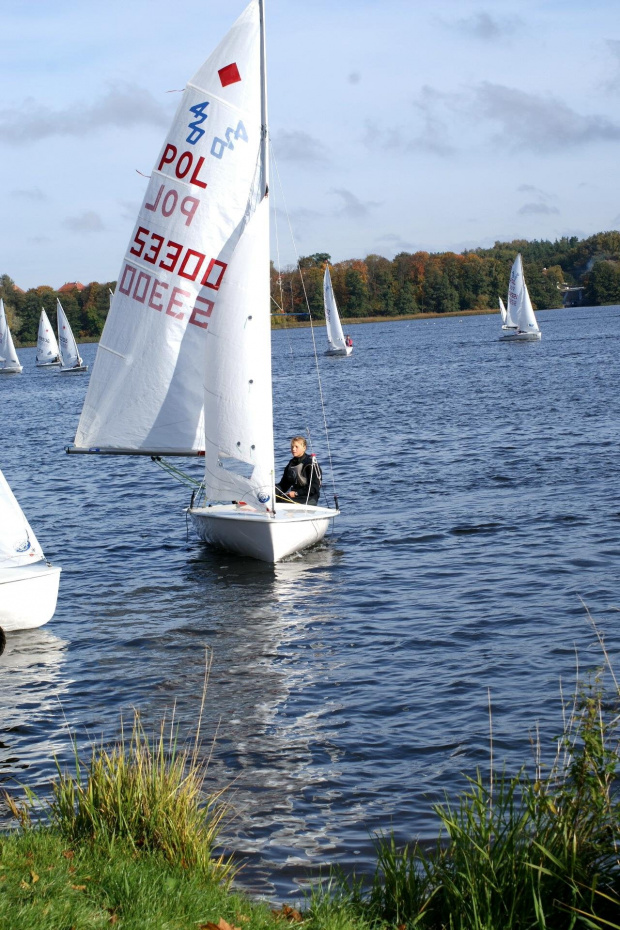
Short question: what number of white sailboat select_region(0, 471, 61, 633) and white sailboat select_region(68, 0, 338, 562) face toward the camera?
1

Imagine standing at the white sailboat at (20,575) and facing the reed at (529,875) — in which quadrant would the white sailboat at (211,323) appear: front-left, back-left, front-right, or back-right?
back-left

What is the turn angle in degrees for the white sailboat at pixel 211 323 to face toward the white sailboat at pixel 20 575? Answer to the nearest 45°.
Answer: approximately 45° to its right

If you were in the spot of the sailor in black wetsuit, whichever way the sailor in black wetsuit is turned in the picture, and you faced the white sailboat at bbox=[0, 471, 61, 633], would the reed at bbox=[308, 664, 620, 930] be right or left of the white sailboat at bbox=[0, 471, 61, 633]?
left

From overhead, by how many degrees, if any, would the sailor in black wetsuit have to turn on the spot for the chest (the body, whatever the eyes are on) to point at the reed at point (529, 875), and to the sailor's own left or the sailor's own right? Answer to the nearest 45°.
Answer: approximately 45° to the sailor's own left

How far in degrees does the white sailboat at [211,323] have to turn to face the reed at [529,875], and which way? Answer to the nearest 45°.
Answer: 0° — it already faces it

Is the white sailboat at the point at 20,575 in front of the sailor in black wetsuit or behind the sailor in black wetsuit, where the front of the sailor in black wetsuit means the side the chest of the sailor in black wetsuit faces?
in front

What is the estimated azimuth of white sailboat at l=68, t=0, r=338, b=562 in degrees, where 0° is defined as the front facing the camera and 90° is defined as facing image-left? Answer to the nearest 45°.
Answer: approximately 0°

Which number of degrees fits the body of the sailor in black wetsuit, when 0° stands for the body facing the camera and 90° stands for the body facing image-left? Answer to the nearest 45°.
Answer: approximately 45°
